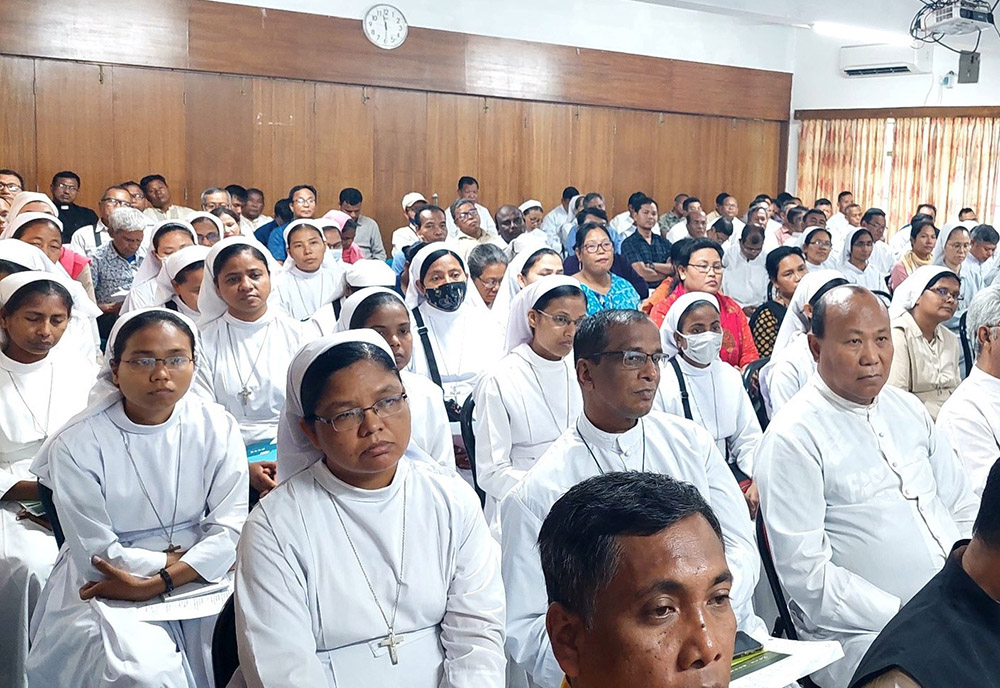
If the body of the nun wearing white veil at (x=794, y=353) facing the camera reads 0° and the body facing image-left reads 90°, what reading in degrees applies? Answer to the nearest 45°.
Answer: approximately 315°

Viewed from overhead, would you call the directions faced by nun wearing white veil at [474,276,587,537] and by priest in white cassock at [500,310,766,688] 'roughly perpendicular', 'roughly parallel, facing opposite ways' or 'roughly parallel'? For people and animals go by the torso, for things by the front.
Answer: roughly parallel

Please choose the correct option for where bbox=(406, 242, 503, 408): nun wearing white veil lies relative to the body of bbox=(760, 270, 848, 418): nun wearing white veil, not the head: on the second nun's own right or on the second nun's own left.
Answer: on the second nun's own right

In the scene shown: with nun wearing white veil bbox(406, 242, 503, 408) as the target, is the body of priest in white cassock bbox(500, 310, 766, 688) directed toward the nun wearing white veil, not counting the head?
no

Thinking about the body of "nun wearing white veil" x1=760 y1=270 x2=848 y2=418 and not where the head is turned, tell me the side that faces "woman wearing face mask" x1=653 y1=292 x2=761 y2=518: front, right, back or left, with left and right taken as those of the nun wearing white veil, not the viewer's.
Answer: right

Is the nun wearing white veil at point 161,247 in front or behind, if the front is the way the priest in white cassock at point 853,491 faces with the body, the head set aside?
behind

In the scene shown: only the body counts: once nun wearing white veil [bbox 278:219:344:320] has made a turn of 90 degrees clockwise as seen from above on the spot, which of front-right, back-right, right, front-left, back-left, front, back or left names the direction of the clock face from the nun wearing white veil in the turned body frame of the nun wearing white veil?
right

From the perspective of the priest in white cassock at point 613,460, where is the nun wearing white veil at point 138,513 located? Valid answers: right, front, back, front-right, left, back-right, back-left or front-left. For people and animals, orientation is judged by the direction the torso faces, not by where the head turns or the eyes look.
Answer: back-right

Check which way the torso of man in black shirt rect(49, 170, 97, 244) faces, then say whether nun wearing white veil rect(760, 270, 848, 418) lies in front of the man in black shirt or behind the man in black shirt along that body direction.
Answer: in front

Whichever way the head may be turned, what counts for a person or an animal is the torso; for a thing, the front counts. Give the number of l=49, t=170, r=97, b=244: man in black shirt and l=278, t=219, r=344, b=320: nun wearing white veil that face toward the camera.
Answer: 2

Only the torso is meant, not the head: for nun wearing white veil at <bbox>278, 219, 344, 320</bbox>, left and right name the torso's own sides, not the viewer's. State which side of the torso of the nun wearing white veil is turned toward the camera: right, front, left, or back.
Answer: front

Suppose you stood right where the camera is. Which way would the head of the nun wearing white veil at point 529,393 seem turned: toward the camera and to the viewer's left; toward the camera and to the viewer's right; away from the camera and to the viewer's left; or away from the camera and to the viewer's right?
toward the camera and to the viewer's right

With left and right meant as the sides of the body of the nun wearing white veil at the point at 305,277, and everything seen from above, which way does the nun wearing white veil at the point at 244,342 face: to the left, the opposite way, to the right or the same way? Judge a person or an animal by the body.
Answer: the same way

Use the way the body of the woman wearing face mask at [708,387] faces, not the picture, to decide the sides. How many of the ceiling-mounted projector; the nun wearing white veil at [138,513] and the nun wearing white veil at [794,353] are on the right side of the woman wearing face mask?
1

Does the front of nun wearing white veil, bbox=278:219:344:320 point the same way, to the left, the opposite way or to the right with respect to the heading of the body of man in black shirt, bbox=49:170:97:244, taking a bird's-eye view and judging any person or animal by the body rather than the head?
the same way

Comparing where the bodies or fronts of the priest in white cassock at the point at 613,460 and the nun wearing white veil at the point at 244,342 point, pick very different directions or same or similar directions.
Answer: same or similar directions

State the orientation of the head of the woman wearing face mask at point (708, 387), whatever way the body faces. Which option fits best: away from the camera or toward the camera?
toward the camera

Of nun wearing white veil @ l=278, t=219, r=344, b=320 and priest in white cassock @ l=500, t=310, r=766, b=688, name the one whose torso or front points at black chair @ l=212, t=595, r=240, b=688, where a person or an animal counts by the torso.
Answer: the nun wearing white veil

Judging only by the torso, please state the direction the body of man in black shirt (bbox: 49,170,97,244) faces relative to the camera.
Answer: toward the camera

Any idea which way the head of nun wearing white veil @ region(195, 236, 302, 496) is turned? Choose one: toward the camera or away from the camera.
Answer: toward the camera

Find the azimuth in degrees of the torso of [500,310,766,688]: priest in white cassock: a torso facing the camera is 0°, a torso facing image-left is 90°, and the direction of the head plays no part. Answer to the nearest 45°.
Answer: approximately 315°
